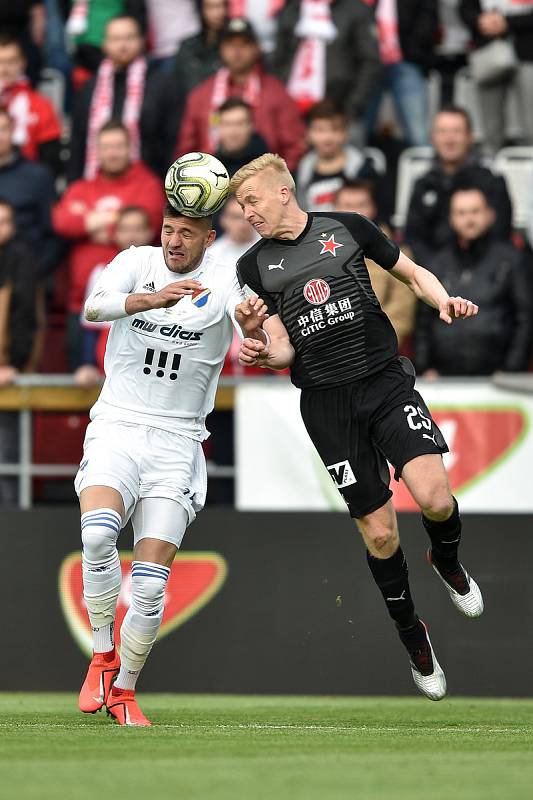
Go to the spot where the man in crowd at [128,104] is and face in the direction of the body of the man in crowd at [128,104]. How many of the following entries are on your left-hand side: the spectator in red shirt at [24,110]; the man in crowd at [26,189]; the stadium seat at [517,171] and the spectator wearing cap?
2

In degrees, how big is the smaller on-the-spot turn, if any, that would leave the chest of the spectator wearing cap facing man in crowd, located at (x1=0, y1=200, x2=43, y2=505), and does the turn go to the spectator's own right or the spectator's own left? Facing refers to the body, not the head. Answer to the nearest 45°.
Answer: approximately 45° to the spectator's own right

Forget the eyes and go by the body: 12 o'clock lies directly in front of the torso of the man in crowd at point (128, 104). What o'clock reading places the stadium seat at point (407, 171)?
The stadium seat is roughly at 9 o'clock from the man in crowd.
